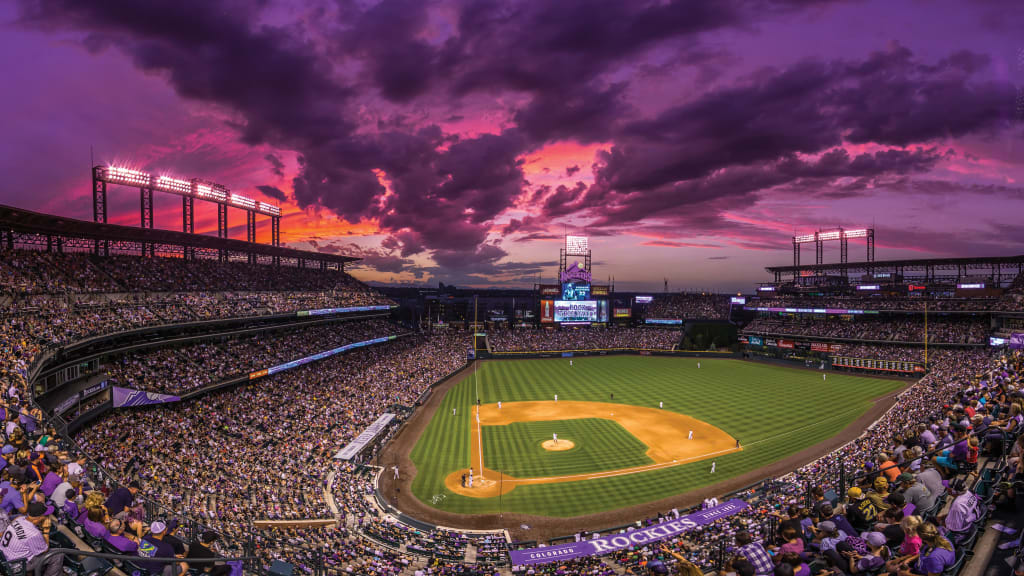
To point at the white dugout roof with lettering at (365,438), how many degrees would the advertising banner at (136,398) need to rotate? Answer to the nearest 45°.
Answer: approximately 45° to its left

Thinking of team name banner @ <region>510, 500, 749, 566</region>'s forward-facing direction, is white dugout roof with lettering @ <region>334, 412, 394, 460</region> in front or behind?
behind

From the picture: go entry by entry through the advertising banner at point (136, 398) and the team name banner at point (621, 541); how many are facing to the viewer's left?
0

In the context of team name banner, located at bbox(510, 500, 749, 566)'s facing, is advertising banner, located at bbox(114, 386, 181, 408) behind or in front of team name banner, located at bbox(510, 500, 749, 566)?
behind

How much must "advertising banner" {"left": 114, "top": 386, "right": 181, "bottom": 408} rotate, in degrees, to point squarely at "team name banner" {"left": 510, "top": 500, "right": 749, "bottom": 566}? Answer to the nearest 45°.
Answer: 0° — it already faces it

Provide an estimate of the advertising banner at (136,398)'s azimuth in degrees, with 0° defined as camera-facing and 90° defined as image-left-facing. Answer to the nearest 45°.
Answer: approximately 315°
